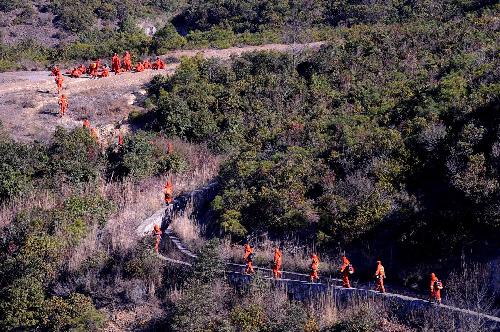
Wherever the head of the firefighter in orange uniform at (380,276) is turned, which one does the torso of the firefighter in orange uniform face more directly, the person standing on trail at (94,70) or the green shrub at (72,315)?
the green shrub

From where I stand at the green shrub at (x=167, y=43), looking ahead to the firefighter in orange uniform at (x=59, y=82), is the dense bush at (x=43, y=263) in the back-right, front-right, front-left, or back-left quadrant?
front-left

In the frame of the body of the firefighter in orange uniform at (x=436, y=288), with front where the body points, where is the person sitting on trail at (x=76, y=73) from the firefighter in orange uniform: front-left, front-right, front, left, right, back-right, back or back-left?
front-right

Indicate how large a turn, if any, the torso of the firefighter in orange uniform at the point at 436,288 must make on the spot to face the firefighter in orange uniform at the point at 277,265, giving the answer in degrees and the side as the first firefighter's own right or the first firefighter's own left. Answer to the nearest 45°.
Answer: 0° — they already face them

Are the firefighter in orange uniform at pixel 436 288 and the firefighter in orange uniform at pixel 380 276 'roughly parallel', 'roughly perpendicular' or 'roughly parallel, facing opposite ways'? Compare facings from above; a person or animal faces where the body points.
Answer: roughly parallel

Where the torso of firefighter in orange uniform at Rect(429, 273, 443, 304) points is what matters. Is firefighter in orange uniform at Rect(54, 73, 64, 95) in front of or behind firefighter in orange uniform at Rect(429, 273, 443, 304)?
in front

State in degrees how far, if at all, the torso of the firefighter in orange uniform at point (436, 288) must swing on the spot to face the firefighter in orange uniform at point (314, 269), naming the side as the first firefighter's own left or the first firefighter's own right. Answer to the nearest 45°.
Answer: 0° — they already face them

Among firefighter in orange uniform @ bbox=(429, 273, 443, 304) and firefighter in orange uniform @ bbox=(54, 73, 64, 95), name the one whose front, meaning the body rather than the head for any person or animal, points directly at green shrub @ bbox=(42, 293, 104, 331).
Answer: firefighter in orange uniform @ bbox=(429, 273, 443, 304)

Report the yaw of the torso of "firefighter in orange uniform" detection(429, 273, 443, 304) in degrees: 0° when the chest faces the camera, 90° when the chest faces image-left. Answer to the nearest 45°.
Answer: approximately 90°

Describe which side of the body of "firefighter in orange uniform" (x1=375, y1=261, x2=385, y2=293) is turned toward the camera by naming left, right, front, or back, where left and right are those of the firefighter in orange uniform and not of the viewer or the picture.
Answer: left
